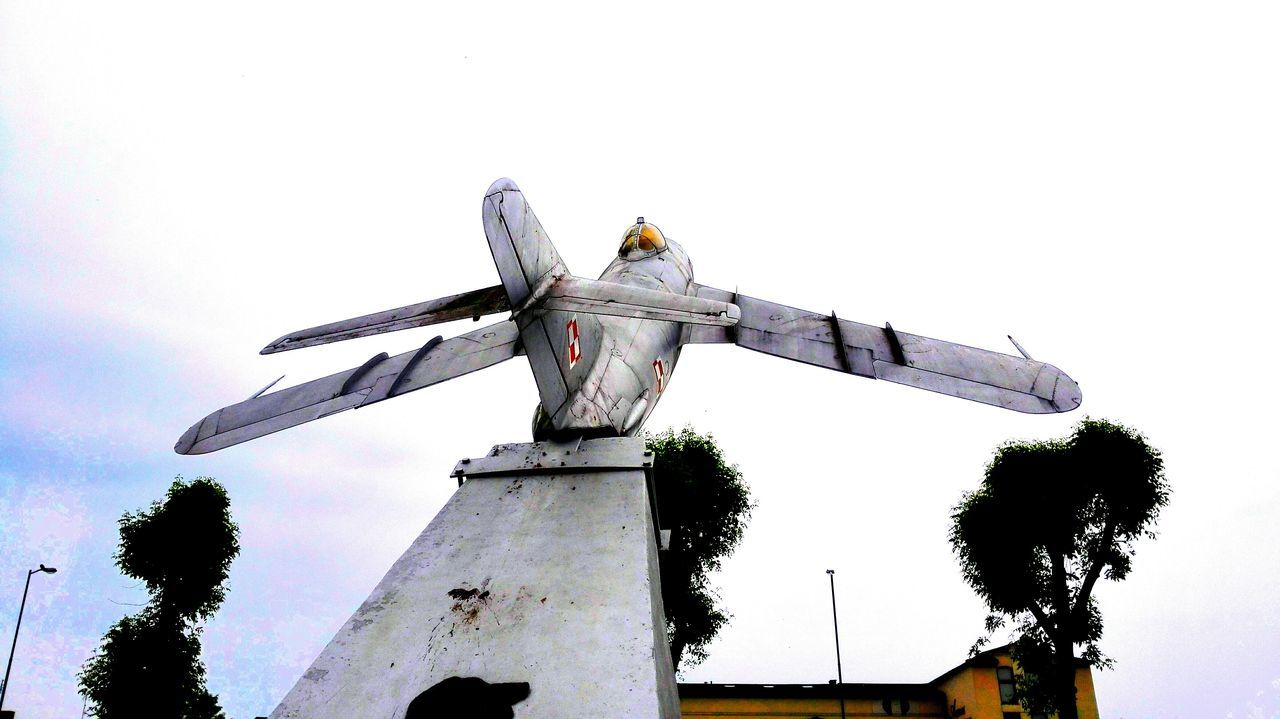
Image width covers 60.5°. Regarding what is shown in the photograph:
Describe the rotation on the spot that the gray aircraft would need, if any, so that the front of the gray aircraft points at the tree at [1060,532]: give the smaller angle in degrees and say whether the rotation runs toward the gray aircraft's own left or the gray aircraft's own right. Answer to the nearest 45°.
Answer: approximately 45° to the gray aircraft's own right

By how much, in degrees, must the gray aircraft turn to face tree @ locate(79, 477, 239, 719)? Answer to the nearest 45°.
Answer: approximately 45° to its left

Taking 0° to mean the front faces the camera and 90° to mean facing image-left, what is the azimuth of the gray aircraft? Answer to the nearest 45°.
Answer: approximately 180°
